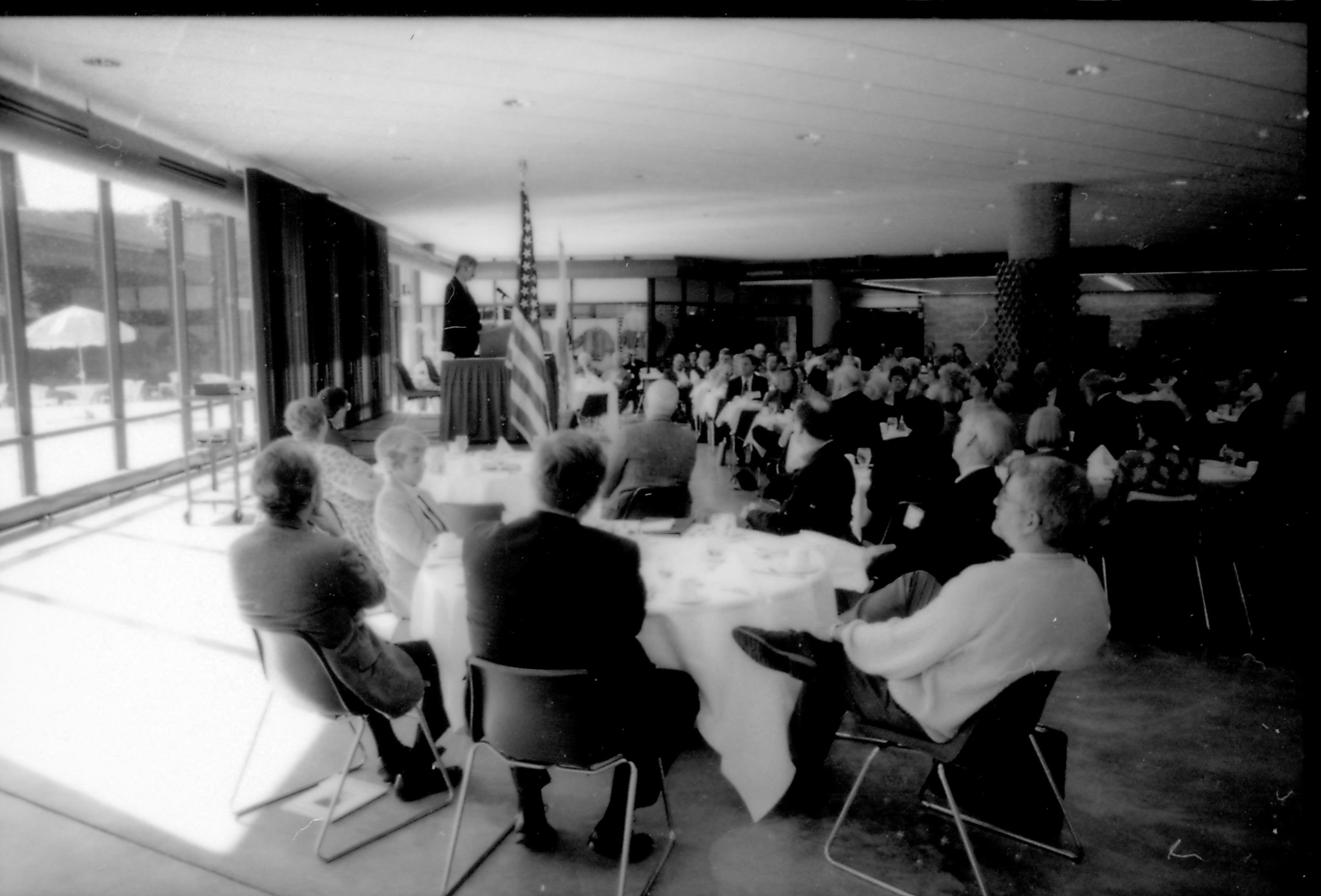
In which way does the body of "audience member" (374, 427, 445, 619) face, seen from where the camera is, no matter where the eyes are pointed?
to the viewer's right

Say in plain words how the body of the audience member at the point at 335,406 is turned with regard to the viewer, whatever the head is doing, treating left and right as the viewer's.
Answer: facing away from the viewer and to the right of the viewer

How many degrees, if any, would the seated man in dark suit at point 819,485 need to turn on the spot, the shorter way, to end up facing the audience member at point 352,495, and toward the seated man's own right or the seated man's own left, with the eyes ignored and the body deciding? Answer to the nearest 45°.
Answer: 0° — they already face them

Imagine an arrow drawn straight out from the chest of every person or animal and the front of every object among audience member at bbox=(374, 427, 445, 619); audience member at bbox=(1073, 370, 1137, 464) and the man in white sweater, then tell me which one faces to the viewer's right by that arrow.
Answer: audience member at bbox=(374, 427, 445, 619)

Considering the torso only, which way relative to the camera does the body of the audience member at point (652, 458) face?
away from the camera

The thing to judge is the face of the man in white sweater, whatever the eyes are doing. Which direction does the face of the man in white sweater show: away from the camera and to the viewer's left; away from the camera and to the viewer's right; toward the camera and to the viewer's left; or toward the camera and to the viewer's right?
away from the camera and to the viewer's left

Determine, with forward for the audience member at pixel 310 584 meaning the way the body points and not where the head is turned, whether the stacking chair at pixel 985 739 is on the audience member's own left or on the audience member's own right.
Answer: on the audience member's own right

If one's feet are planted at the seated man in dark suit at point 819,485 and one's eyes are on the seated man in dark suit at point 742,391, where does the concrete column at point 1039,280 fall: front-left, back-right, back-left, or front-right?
front-right

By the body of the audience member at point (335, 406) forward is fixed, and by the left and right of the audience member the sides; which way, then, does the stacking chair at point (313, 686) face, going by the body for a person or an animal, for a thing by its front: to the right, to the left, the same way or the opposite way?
the same way

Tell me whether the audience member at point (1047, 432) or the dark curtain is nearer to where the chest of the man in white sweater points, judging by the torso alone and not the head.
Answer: the dark curtain

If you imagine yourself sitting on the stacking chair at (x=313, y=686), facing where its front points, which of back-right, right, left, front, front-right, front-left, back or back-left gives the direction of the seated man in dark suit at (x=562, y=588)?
right

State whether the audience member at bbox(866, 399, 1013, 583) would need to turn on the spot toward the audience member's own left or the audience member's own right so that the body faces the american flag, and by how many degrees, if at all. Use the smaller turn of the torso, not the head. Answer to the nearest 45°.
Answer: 0° — they already face it

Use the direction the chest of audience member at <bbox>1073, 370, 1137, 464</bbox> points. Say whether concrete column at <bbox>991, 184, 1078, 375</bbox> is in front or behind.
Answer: in front

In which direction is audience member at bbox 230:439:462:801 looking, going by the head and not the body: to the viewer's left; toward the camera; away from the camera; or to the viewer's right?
away from the camera
